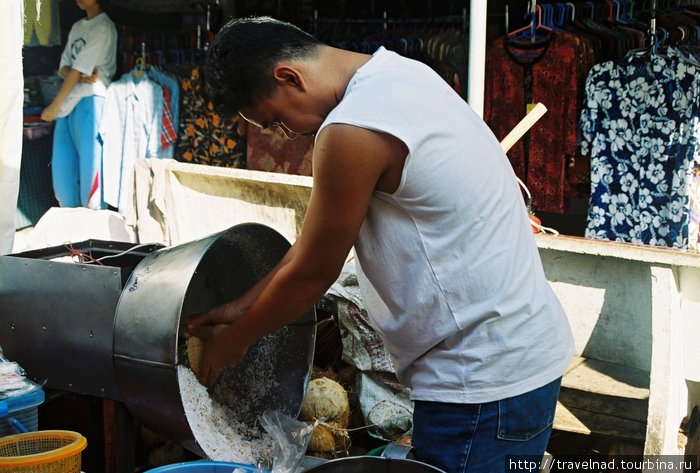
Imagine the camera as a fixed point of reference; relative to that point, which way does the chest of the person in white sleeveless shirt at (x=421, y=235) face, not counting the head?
to the viewer's left

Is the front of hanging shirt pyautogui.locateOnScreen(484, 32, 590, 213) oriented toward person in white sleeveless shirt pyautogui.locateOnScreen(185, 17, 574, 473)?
yes

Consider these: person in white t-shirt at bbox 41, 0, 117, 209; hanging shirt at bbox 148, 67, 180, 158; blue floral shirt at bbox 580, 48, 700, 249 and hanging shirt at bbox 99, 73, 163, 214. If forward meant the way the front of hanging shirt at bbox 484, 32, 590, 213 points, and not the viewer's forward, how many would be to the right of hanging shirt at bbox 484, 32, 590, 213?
3

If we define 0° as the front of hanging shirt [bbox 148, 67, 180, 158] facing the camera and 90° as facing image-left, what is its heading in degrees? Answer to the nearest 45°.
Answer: approximately 0°

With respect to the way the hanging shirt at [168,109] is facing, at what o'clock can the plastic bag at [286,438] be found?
The plastic bag is roughly at 12 o'clock from the hanging shirt.

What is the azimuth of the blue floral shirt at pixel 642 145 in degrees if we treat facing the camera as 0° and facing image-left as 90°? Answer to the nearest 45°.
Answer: approximately 0°

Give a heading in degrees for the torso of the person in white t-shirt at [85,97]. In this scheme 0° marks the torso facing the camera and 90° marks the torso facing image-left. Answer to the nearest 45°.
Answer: approximately 45°
